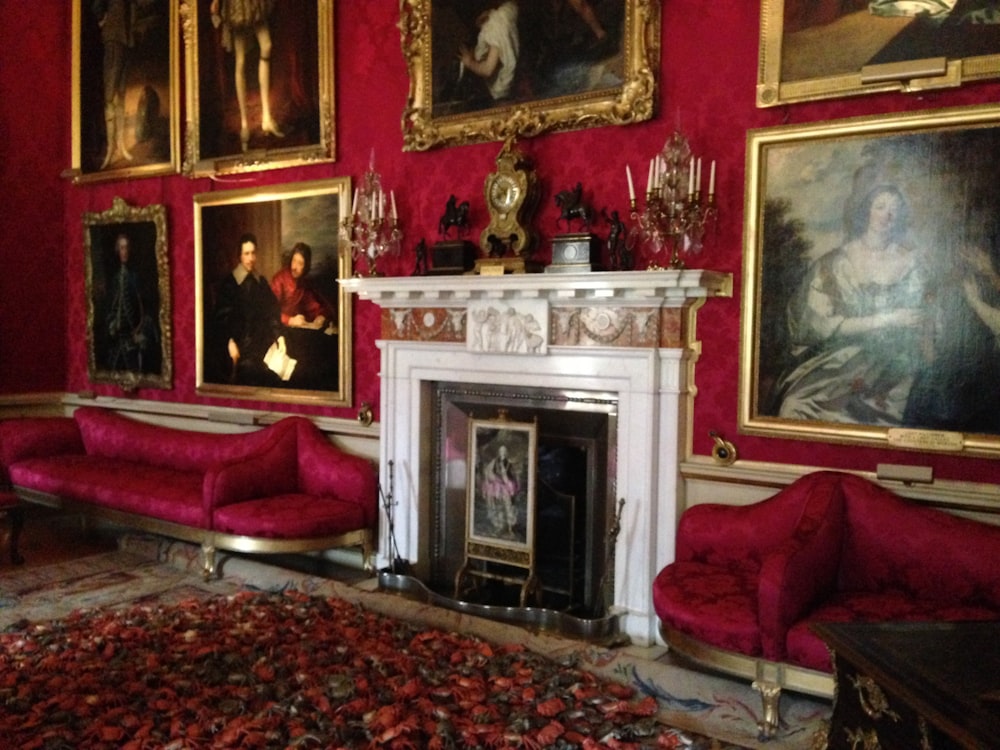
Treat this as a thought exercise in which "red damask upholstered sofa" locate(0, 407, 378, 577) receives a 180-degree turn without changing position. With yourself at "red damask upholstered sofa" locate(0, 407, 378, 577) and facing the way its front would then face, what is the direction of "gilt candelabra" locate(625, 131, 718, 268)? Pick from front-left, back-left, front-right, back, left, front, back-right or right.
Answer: right

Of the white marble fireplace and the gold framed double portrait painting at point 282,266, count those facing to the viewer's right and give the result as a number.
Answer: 0

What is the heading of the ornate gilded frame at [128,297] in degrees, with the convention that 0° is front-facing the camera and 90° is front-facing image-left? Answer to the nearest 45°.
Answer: approximately 45°

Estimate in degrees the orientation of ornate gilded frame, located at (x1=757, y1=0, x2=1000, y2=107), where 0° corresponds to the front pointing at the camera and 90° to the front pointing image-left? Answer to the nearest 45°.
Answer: approximately 0°

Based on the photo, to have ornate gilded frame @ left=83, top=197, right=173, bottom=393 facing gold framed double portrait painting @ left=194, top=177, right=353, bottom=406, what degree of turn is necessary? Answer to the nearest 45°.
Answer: approximately 90° to its left

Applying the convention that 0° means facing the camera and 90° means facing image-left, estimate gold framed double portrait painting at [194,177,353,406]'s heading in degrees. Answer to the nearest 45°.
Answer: approximately 45°

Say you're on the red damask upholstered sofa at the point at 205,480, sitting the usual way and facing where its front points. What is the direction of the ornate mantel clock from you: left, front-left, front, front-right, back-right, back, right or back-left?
left

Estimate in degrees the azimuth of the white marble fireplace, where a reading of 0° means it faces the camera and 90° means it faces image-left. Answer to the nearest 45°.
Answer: approximately 45°

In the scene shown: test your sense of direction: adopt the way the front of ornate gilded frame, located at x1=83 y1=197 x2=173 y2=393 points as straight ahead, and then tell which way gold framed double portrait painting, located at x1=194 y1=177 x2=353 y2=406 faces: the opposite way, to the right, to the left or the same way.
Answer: the same way

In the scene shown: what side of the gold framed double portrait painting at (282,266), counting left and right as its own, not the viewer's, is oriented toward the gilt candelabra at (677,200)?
left

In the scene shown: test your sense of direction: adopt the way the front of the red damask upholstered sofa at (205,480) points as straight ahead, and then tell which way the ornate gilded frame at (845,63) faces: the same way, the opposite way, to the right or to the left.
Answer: the same way

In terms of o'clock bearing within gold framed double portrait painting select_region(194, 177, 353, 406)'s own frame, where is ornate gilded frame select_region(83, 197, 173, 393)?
ornate gilded frame select_region(83, 197, 173, 393) is roughly at 3 o'clock from gold framed double portrait painting select_region(194, 177, 353, 406).

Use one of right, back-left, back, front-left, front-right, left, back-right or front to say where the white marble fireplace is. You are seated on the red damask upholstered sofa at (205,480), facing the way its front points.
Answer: left

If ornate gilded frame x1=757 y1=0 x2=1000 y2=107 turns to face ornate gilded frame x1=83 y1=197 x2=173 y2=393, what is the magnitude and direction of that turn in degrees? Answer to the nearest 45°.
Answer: approximately 90° to its right

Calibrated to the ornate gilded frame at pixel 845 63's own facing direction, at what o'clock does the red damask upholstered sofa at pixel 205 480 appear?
The red damask upholstered sofa is roughly at 3 o'clock from the ornate gilded frame.

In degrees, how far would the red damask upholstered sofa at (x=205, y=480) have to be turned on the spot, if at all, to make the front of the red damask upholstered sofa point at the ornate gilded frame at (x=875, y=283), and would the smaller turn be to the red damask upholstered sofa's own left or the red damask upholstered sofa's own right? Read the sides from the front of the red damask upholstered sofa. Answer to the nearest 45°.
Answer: approximately 90° to the red damask upholstered sofa's own left
